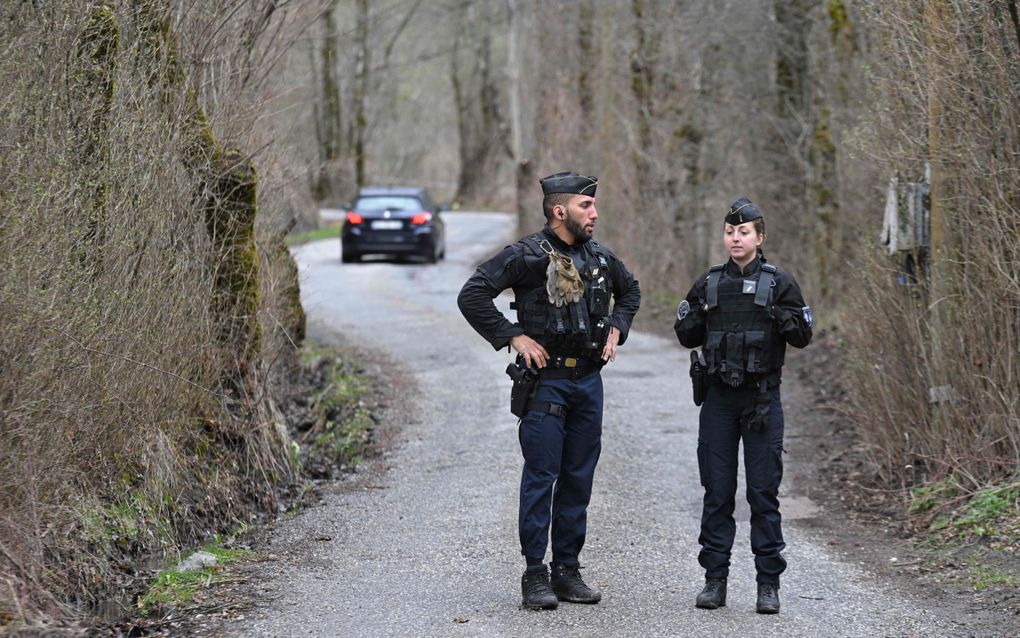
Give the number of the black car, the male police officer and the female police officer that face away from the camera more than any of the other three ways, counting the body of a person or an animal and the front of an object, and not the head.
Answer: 1

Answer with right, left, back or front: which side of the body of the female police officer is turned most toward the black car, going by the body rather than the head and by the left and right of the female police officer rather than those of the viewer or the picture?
back

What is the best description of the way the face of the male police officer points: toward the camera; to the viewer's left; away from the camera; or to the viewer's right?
to the viewer's right

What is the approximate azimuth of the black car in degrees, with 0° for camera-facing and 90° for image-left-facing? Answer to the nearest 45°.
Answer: approximately 180°

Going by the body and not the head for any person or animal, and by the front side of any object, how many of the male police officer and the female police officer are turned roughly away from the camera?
0

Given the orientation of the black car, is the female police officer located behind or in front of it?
behind

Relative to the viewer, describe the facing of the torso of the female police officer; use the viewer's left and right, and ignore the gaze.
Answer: facing the viewer

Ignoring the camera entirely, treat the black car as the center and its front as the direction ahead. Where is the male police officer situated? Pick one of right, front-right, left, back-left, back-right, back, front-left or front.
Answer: back

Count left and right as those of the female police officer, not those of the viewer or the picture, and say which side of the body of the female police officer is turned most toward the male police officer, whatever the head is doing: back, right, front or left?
right

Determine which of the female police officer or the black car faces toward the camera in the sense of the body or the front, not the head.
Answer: the female police officer

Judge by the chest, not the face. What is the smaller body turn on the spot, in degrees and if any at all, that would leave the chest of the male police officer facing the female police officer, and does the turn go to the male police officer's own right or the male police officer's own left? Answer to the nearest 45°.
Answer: approximately 45° to the male police officer's own left

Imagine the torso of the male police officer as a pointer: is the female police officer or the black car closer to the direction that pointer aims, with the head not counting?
the female police officer

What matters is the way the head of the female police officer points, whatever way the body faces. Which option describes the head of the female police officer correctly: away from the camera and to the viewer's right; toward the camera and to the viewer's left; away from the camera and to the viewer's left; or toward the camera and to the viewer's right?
toward the camera and to the viewer's left
